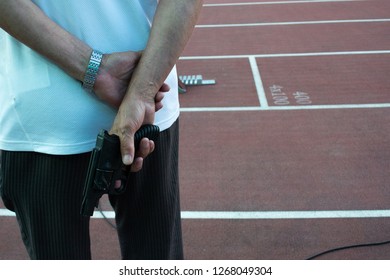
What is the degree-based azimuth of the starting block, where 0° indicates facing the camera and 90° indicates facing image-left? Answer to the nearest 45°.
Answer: approximately 270°

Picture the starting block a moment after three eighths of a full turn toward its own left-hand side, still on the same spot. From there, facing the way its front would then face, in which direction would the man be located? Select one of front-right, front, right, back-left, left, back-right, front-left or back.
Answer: back-left
